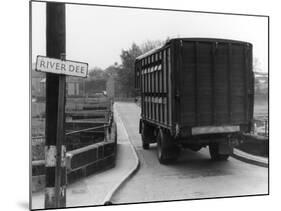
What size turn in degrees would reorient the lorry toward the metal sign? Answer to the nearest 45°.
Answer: approximately 90° to its left

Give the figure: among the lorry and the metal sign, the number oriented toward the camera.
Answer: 1

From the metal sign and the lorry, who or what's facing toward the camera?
the metal sign

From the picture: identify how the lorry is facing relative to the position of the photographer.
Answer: facing away from the viewer and to the left of the viewer

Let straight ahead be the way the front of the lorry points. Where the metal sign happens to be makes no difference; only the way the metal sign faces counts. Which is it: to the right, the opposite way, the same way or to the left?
the opposite way

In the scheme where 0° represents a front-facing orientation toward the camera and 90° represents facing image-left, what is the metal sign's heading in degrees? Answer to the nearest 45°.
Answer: approximately 0°

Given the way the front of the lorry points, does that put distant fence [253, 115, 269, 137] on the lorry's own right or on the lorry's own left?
on the lorry's own right

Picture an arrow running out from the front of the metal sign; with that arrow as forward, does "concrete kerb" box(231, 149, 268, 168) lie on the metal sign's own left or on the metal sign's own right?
on the metal sign's own left

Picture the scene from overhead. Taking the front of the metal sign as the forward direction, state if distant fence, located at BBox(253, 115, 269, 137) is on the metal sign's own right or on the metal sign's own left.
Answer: on the metal sign's own left

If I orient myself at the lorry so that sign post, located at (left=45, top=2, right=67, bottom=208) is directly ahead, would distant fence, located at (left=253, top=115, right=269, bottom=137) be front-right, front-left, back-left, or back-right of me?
back-left
